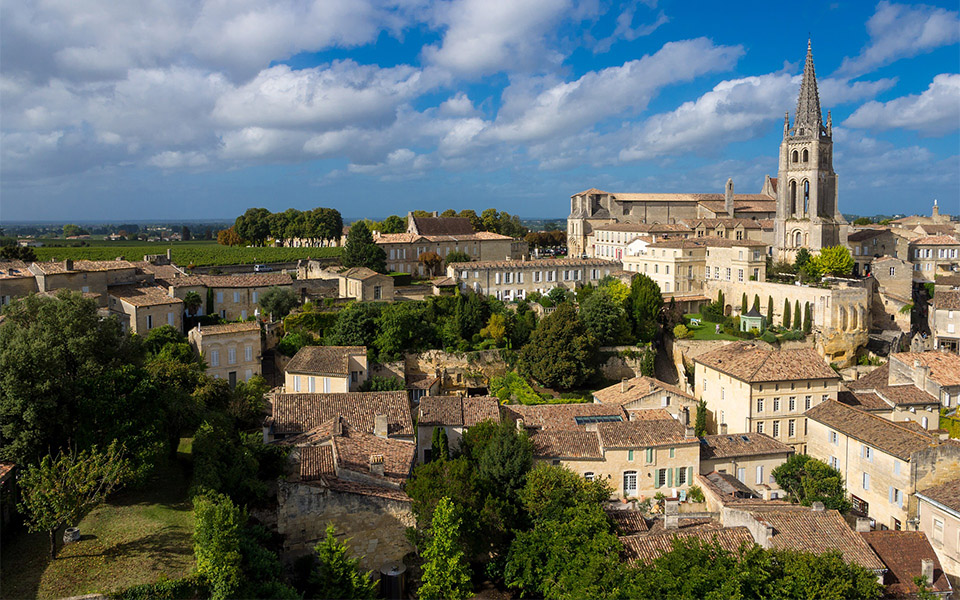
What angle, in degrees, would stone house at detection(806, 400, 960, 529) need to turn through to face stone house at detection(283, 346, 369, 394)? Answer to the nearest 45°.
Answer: approximately 45° to its right

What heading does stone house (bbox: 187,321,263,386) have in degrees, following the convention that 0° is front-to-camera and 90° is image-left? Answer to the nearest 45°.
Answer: approximately 0°

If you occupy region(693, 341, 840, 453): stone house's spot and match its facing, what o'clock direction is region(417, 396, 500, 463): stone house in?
region(417, 396, 500, 463): stone house is roughly at 3 o'clock from region(693, 341, 840, 453): stone house.

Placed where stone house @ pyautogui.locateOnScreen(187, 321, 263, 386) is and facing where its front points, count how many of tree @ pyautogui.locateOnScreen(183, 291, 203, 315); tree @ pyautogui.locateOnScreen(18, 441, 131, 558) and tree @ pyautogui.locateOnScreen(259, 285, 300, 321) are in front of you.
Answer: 1

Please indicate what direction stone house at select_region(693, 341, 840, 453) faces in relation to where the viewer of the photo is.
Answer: facing the viewer and to the right of the viewer

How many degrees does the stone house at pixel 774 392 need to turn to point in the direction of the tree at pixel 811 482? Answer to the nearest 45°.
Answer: approximately 45° to its right

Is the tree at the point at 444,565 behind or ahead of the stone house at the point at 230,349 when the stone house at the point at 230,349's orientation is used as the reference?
ahead

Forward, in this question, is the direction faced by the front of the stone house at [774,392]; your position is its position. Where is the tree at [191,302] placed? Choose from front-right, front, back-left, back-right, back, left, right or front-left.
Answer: back-right

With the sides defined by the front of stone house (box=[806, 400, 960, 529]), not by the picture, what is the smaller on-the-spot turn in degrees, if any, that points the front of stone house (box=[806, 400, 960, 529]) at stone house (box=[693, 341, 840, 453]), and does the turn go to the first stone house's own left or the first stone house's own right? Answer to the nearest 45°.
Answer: approximately 90° to the first stone house's own right

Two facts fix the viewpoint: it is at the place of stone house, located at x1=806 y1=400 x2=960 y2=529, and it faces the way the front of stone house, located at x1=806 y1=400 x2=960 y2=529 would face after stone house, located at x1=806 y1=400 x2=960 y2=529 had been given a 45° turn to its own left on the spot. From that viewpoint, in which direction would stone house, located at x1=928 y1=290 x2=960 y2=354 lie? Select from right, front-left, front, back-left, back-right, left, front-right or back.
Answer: back

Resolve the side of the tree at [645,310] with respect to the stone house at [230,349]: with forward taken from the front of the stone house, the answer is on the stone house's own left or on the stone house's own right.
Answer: on the stone house's own left

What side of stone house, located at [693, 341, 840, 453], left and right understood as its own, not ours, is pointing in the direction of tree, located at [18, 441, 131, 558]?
right

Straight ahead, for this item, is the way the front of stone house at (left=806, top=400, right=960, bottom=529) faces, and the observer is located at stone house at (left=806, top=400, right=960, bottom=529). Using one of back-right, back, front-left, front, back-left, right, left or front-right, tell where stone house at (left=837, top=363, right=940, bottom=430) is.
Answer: back-right
